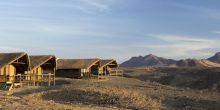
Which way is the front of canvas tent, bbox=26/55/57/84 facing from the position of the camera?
facing the viewer and to the right of the viewer

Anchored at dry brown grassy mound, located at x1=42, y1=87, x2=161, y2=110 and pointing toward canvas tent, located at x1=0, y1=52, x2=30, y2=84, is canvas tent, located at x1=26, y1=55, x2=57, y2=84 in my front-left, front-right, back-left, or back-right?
front-right

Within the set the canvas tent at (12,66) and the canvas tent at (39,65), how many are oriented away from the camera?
0

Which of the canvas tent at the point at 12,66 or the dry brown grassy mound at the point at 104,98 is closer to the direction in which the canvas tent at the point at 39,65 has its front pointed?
the dry brown grassy mound

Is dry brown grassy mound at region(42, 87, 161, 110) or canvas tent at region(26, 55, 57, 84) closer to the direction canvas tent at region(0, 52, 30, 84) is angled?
the dry brown grassy mound

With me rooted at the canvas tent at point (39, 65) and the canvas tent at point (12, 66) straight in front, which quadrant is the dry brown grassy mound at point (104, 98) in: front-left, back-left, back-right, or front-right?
front-left

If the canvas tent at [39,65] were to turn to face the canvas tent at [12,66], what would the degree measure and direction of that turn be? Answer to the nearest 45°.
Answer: approximately 90° to its right

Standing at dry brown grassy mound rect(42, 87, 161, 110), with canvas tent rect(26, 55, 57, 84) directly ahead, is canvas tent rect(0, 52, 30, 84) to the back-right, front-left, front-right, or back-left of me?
front-left

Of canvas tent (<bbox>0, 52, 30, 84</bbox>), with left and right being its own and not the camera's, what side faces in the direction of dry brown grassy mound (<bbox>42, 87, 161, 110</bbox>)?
front
